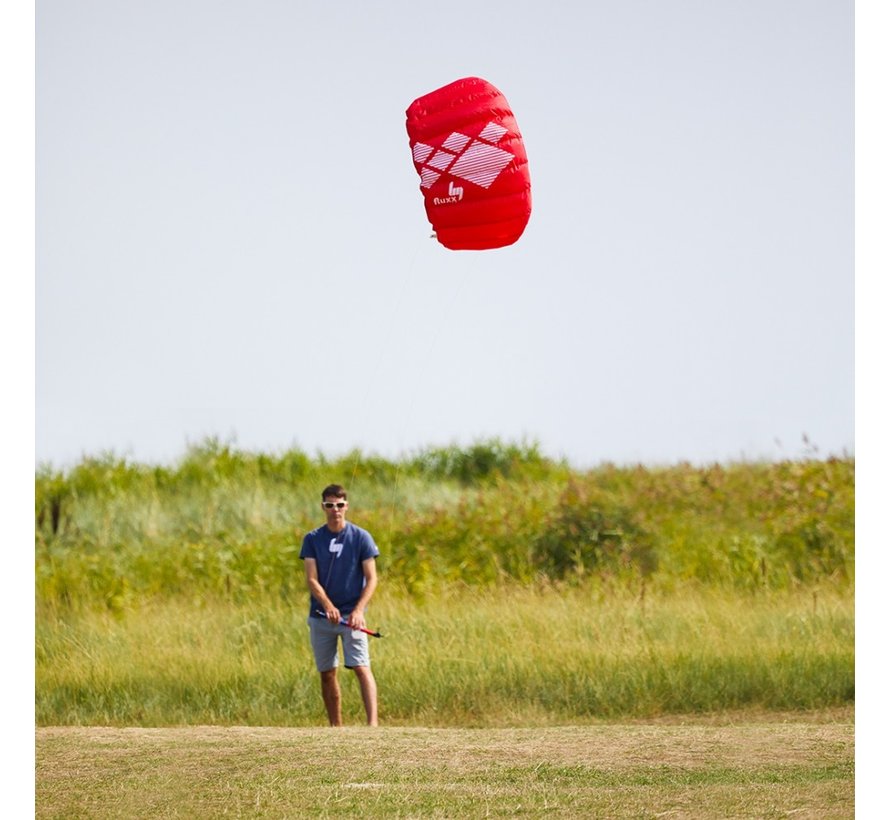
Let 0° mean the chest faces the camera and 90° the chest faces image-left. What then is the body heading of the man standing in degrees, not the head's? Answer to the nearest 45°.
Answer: approximately 0°
